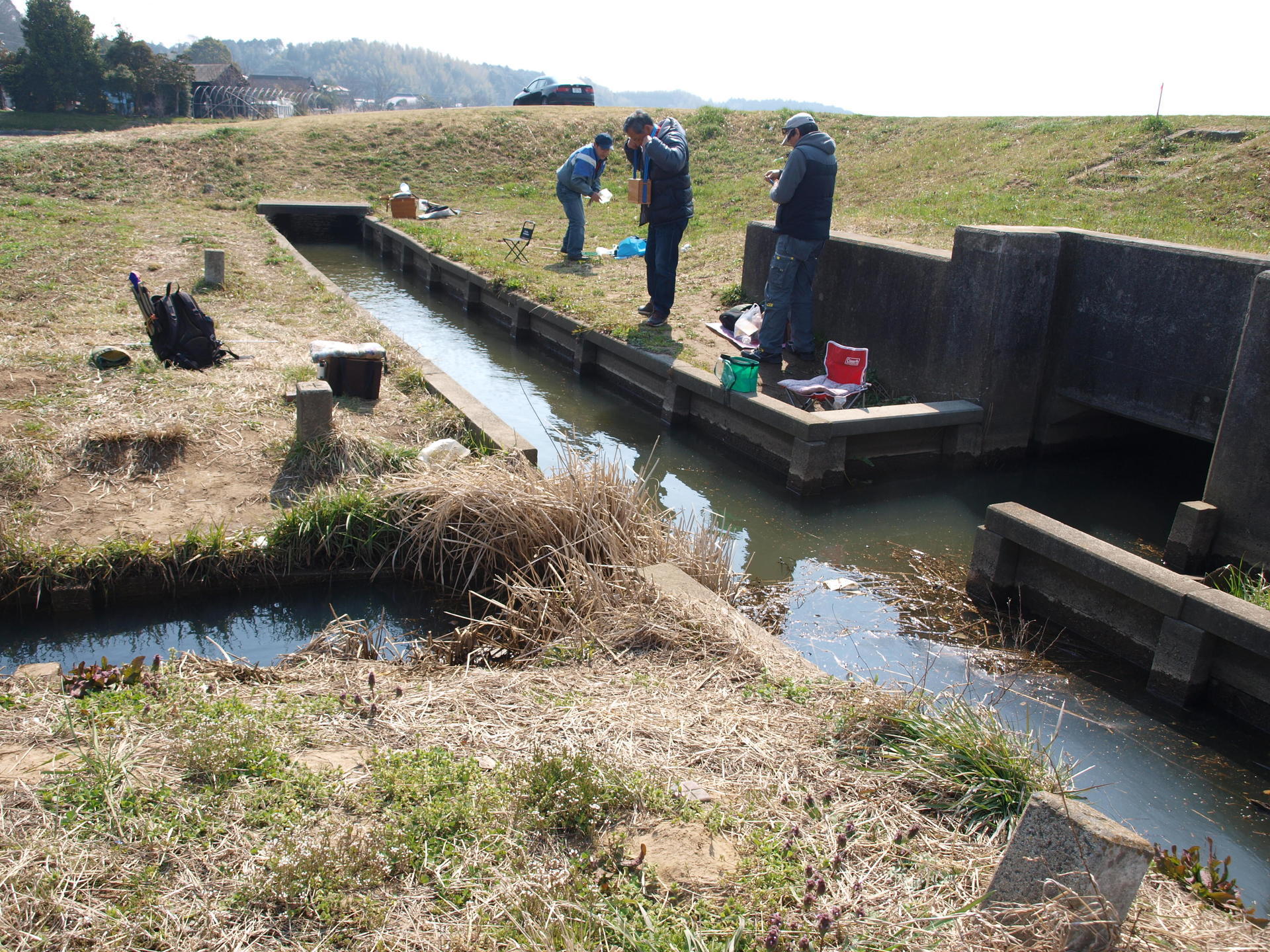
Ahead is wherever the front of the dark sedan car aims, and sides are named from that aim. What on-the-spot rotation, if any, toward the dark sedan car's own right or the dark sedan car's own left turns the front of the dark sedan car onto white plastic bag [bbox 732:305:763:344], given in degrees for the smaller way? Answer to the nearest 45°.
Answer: approximately 135° to the dark sedan car's own left

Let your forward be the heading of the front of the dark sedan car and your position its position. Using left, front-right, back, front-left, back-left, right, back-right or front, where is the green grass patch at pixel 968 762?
back-left

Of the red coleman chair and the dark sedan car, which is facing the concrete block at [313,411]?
the red coleman chair

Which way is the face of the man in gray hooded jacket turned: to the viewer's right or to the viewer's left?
to the viewer's left

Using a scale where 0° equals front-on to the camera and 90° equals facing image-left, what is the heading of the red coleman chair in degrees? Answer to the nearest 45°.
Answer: approximately 45°

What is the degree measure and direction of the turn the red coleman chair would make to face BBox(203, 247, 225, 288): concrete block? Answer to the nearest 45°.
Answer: approximately 45° to its right

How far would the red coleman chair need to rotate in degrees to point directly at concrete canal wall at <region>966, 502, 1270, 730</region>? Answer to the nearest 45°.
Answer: approximately 90° to its left

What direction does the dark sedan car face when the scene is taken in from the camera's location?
facing away from the viewer and to the left of the viewer

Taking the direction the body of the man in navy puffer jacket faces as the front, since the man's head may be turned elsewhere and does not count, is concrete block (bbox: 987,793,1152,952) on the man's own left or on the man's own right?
on the man's own left

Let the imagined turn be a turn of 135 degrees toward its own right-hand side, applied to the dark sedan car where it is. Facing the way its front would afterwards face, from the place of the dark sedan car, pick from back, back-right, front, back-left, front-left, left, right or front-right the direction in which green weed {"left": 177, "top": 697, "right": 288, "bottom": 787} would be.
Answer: right

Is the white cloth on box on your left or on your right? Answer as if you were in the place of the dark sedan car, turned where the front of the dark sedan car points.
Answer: on your left
